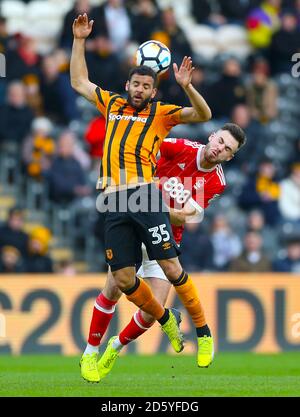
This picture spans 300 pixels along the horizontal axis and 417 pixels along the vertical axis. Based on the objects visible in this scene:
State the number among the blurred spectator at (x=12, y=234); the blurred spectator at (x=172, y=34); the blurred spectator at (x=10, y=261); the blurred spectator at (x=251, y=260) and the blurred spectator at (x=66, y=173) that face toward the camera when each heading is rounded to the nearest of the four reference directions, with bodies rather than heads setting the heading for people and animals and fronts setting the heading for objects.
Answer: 5

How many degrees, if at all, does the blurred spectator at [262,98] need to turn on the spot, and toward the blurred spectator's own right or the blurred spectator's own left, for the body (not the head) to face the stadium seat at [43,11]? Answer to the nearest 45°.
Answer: approximately 90° to the blurred spectator's own right

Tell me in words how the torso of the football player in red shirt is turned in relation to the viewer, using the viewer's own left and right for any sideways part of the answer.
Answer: facing the viewer and to the left of the viewer

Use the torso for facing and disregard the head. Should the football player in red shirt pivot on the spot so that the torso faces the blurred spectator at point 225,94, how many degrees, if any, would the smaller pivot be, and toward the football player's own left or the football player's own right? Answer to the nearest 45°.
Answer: approximately 135° to the football player's own right

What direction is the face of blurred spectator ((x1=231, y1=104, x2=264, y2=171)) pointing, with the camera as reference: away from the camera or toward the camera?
toward the camera

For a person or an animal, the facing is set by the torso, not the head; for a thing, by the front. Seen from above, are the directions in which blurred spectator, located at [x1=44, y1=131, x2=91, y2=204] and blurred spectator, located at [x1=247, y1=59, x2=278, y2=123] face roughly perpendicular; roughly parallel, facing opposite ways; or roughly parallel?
roughly parallel

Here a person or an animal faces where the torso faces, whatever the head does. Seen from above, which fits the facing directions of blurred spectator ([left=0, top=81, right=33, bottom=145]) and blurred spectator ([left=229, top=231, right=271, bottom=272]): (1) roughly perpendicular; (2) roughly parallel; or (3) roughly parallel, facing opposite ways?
roughly parallel

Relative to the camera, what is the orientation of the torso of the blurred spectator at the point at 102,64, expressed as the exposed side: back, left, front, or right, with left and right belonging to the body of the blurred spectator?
front

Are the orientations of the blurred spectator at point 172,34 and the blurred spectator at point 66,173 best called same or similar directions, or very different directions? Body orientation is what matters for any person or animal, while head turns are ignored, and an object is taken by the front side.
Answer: same or similar directions

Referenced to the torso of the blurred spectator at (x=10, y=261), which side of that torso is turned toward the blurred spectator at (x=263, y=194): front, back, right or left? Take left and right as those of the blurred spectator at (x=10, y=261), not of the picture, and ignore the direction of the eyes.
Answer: left

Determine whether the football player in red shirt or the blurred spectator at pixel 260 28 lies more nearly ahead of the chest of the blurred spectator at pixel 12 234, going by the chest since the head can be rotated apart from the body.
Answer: the football player in red shirt

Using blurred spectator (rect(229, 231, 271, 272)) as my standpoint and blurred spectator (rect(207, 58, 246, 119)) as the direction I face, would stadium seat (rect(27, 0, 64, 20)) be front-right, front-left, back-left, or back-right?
front-left

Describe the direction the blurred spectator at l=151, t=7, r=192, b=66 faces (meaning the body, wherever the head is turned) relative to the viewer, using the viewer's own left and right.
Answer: facing the viewer

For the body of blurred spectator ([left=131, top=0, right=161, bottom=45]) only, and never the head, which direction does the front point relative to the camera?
toward the camera
